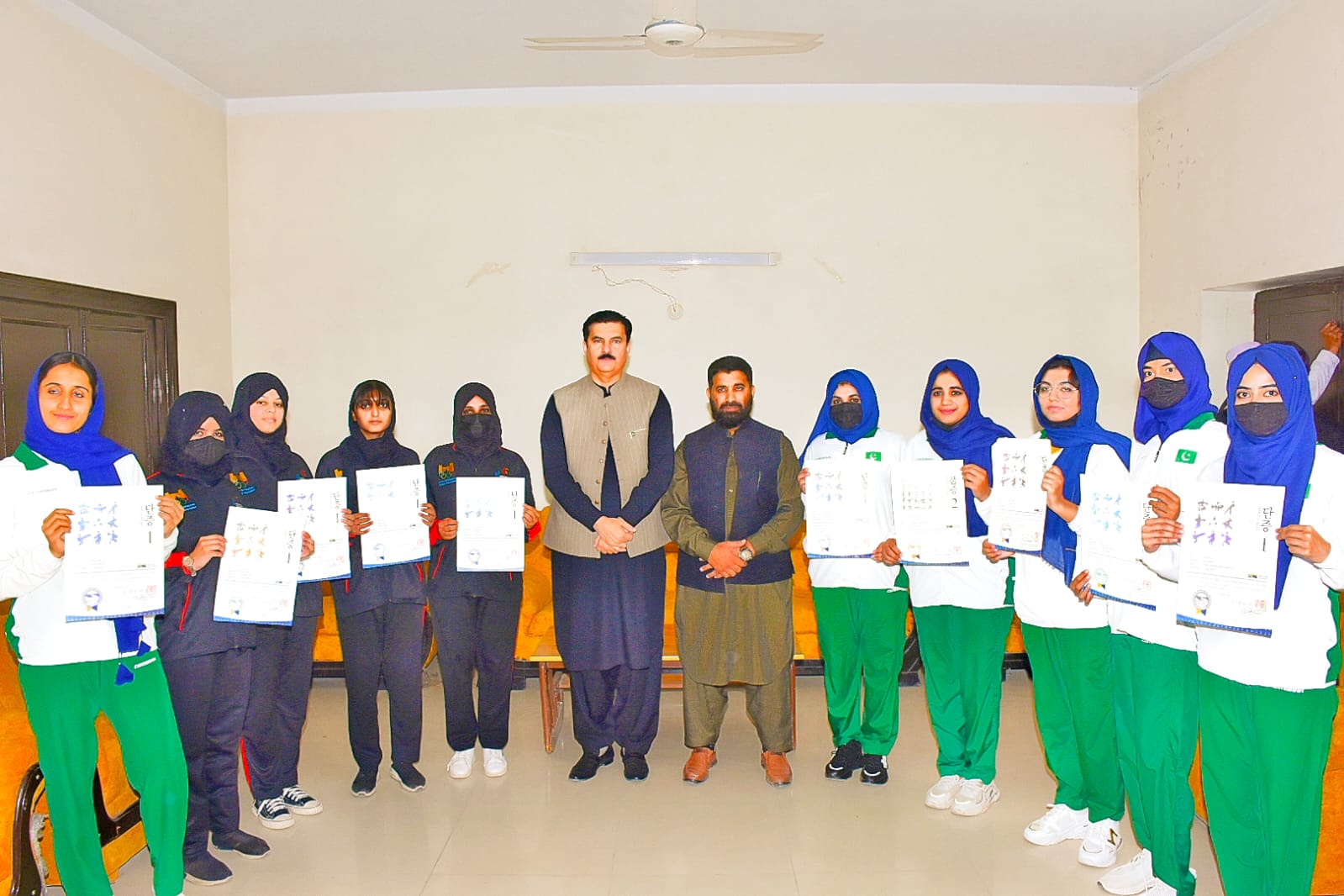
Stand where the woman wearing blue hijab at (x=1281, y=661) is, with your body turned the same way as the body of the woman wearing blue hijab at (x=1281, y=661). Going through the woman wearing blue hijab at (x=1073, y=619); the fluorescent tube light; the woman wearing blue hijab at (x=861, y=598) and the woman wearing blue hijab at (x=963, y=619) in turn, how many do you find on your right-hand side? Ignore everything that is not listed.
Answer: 4

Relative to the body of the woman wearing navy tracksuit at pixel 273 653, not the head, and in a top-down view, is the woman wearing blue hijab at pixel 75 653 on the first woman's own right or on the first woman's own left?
on the first woman's own right

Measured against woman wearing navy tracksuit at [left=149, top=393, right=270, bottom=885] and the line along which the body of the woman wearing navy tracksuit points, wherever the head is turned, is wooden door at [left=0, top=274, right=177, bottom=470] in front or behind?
behind

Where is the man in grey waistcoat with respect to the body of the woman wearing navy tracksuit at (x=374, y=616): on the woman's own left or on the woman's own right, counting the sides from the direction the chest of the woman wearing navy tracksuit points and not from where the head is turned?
on the woman's own left

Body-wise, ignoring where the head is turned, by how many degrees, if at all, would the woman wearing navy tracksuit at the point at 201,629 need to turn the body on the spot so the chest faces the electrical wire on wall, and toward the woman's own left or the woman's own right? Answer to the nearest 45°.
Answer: approximately 90° to the woman's own left

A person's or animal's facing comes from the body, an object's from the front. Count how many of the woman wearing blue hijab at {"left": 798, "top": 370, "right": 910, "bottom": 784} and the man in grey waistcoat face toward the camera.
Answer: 2

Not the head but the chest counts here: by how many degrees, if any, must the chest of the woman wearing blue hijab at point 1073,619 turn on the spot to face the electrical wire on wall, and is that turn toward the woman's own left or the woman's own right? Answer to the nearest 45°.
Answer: approximately 90° to the woman's own right
